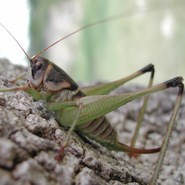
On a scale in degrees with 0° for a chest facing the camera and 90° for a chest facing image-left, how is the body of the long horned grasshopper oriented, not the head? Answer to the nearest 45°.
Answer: approximately 90°
